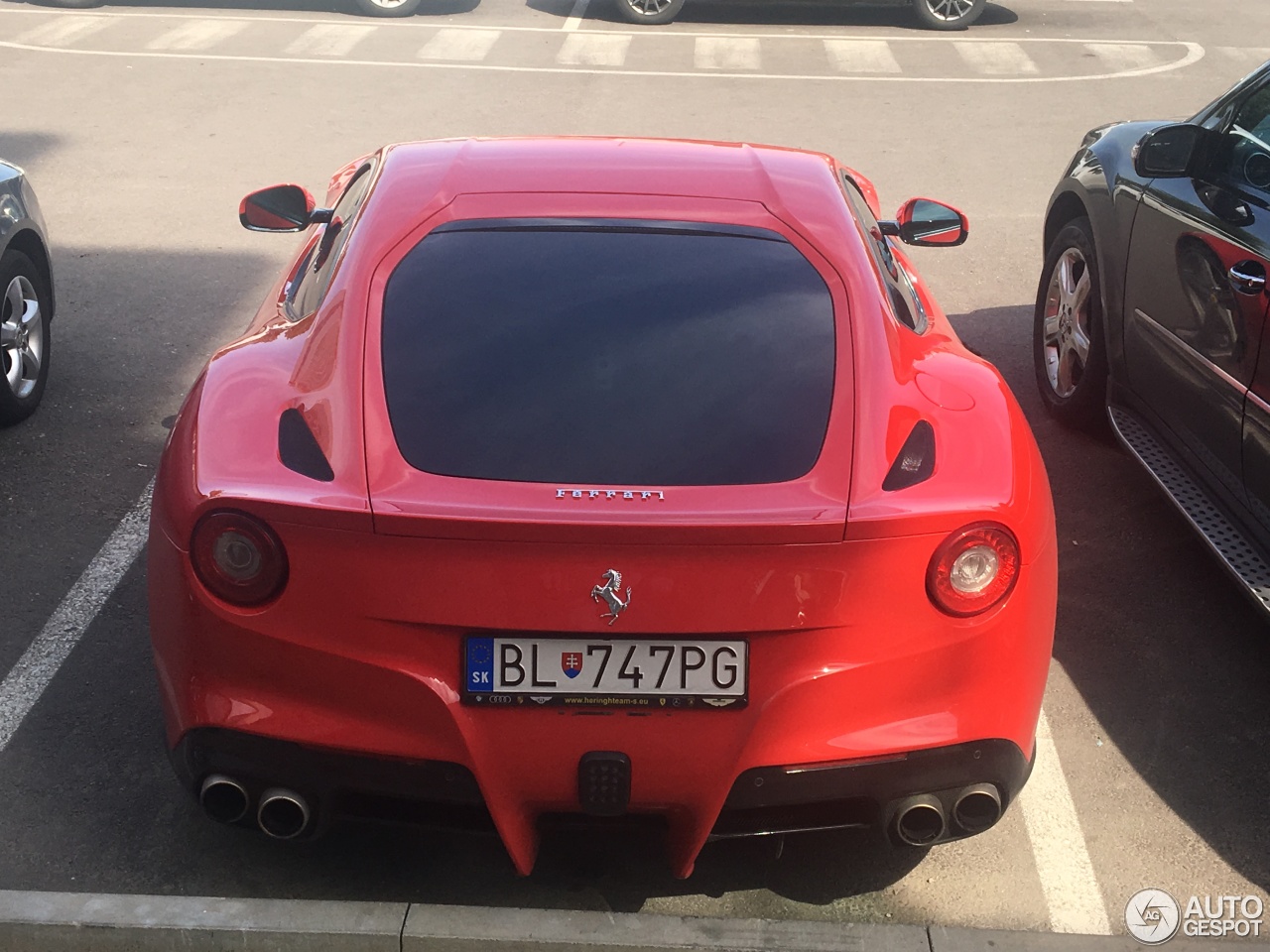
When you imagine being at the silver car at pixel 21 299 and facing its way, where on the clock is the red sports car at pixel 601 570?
The red sports car is roughly at 4 o'clock from the silver car.

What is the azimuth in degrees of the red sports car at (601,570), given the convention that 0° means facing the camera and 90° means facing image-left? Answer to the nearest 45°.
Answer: approximately 180°

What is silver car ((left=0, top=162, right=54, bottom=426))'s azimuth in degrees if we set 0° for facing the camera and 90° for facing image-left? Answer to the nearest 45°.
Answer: approximately 225°
